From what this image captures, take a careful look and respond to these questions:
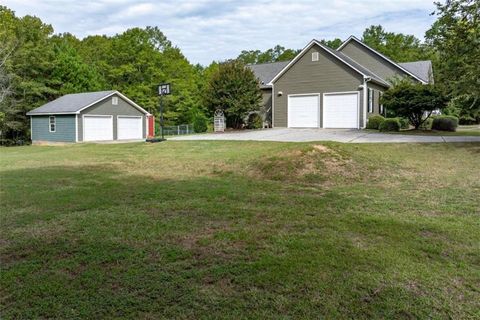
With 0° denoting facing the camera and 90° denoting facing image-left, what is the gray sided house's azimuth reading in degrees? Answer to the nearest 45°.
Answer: approximately 0°

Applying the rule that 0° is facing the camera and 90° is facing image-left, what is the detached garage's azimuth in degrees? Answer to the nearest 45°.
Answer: approximately 315°

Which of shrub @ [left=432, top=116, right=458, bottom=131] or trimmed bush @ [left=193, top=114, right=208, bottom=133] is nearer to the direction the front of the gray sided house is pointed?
the shrub

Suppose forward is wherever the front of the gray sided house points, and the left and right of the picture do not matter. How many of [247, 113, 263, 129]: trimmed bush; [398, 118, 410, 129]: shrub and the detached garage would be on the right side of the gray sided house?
2

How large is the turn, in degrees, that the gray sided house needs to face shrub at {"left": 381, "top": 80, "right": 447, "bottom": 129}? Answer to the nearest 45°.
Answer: approximately 45° to its left

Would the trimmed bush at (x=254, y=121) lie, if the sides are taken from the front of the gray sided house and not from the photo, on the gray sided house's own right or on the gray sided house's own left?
on the gray sided house's own right
